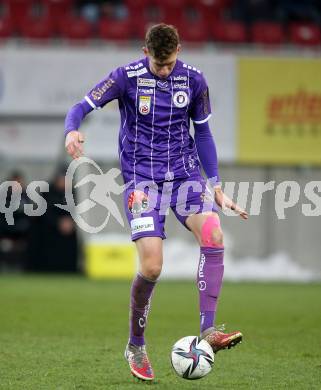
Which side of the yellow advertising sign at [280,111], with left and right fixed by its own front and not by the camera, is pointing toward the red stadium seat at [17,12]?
right

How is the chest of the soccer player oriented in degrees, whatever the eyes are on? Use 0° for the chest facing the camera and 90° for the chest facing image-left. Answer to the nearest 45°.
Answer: approximately 0°

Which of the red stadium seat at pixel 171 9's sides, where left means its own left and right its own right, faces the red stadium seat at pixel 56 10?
right

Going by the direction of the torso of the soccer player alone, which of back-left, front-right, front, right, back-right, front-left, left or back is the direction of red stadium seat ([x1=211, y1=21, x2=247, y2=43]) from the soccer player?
back

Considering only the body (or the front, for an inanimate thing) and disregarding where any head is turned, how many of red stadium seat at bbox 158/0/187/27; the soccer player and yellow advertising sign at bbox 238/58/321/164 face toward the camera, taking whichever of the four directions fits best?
3

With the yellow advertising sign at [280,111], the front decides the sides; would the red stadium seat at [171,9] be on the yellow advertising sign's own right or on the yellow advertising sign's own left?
on the yellow advertising sign's own right

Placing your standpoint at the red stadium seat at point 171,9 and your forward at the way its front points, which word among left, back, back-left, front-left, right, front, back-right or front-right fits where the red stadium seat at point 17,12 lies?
right

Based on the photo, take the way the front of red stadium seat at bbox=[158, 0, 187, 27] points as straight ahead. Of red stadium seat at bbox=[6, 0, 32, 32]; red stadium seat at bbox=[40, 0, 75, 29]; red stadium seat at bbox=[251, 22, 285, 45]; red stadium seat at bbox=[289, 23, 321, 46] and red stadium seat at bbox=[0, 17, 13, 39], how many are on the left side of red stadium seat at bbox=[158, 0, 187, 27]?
2

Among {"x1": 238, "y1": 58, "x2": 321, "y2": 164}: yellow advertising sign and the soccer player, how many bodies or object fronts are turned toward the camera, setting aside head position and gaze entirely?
2

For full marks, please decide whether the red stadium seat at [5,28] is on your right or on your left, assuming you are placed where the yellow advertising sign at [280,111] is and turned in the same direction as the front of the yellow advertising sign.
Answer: on your right
